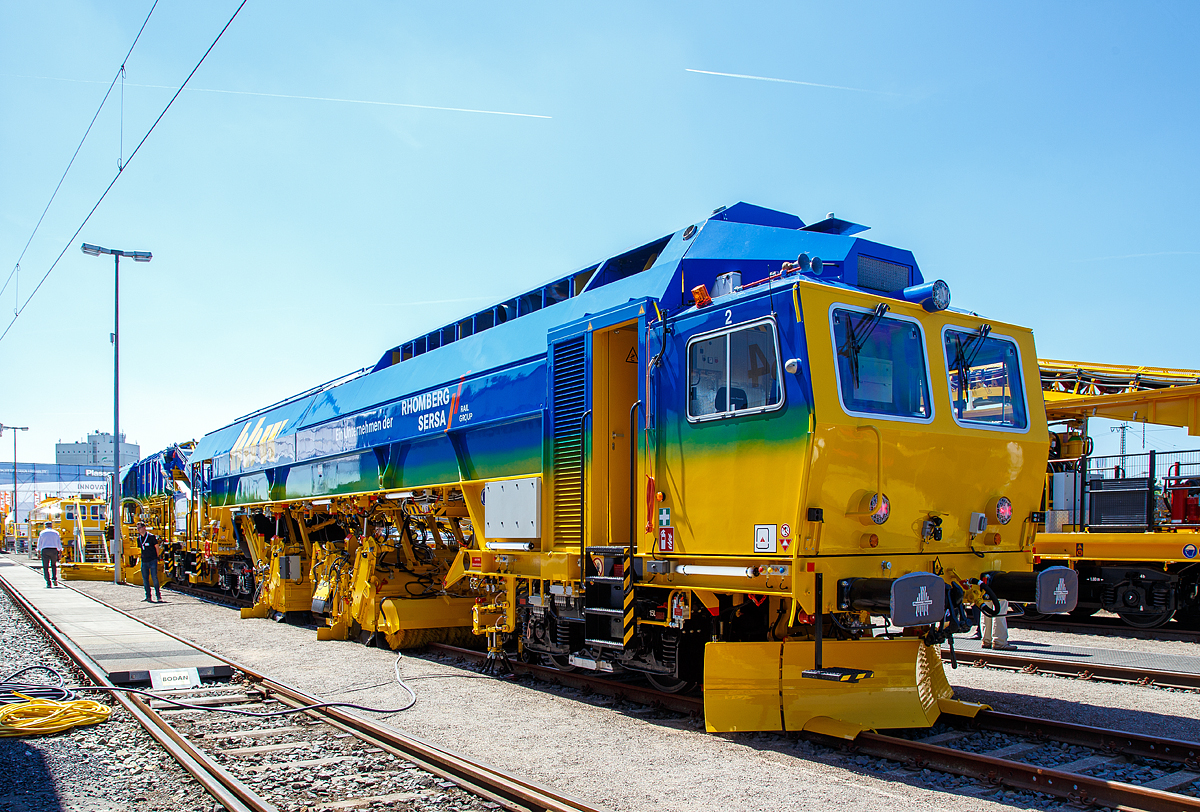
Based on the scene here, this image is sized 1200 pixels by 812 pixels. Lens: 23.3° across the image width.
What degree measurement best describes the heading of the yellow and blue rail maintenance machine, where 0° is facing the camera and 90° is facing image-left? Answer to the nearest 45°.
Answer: approximately 315°
